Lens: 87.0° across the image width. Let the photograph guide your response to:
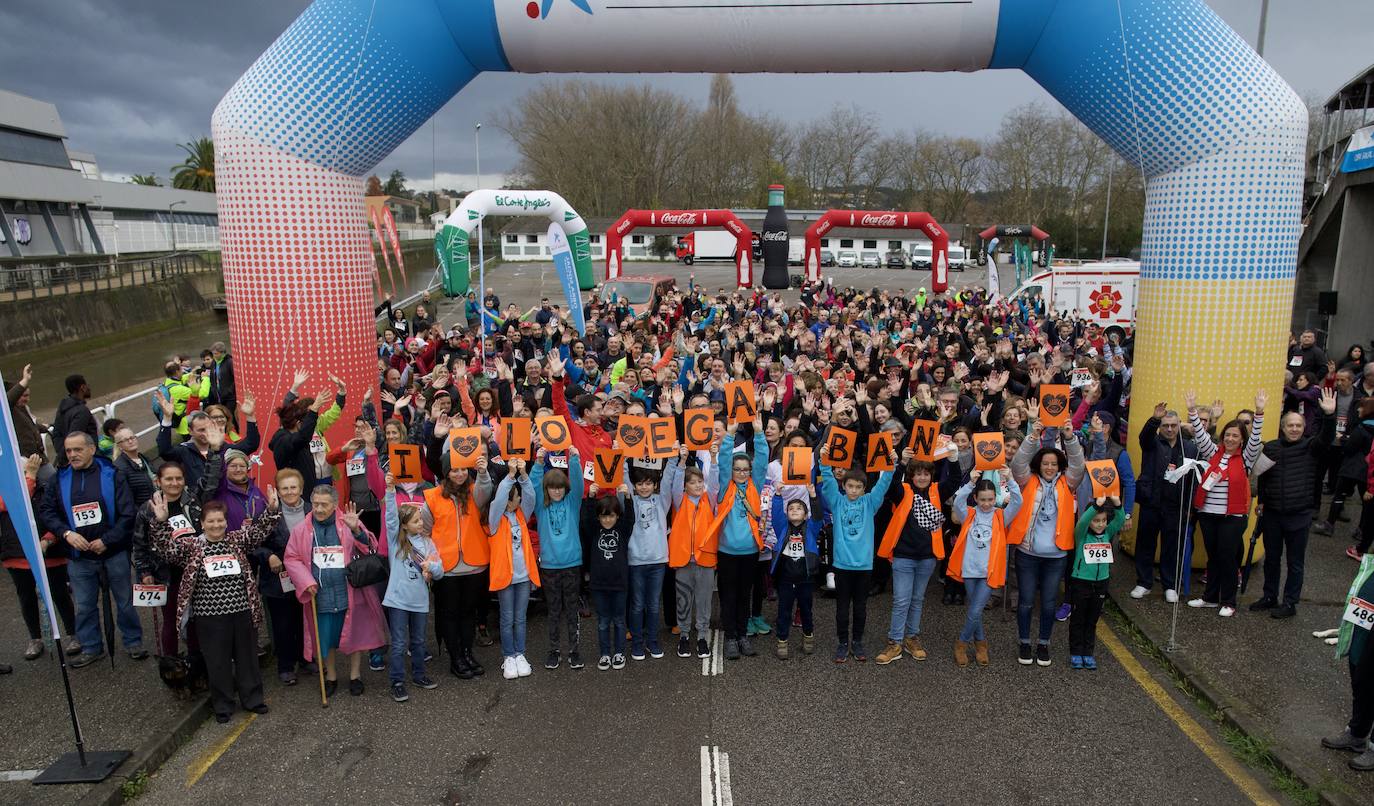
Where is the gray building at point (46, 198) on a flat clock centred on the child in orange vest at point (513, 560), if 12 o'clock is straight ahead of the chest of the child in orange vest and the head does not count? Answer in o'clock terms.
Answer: The gray building is roughly at 5 o'clock from the child in orange vest.

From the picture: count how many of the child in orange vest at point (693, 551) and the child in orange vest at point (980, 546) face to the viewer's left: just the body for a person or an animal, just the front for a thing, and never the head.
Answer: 0

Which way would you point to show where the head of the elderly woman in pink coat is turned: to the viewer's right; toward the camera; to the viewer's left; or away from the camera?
toward the camera

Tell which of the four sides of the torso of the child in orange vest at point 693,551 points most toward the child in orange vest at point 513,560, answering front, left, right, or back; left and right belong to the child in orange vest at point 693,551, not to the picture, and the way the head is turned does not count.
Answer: right

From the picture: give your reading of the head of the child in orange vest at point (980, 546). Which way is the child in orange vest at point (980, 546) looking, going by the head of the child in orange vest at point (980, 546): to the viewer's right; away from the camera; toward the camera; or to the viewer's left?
toward the camera

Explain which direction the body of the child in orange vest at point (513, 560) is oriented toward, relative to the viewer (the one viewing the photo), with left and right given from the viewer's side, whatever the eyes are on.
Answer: facing the viewer

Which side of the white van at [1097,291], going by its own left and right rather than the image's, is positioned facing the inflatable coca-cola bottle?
front

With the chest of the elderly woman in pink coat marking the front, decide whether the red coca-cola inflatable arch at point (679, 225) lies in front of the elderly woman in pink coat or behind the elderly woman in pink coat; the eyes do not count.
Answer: behind

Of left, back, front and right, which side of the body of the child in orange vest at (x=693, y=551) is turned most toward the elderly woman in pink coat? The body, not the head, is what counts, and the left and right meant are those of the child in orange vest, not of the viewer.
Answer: right

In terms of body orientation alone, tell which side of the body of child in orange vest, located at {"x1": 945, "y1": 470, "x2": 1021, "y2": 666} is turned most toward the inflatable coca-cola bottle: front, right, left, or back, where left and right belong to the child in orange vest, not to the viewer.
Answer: back

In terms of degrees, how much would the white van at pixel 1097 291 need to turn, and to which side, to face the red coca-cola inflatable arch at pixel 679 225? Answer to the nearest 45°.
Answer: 0° — it already faces it

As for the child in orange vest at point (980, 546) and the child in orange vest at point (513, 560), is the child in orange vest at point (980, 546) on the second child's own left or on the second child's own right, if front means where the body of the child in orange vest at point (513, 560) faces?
on the second child's own left

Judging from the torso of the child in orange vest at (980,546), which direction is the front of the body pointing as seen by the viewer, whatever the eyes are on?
toward the camera

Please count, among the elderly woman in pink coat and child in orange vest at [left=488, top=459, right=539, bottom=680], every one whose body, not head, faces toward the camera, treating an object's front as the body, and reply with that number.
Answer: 2

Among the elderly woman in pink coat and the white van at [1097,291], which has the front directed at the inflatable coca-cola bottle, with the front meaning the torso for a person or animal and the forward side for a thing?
the white van

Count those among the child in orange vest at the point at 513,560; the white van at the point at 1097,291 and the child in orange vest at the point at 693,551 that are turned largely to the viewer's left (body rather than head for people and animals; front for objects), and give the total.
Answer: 1

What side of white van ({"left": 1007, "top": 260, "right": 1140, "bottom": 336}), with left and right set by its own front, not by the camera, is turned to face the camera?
left
